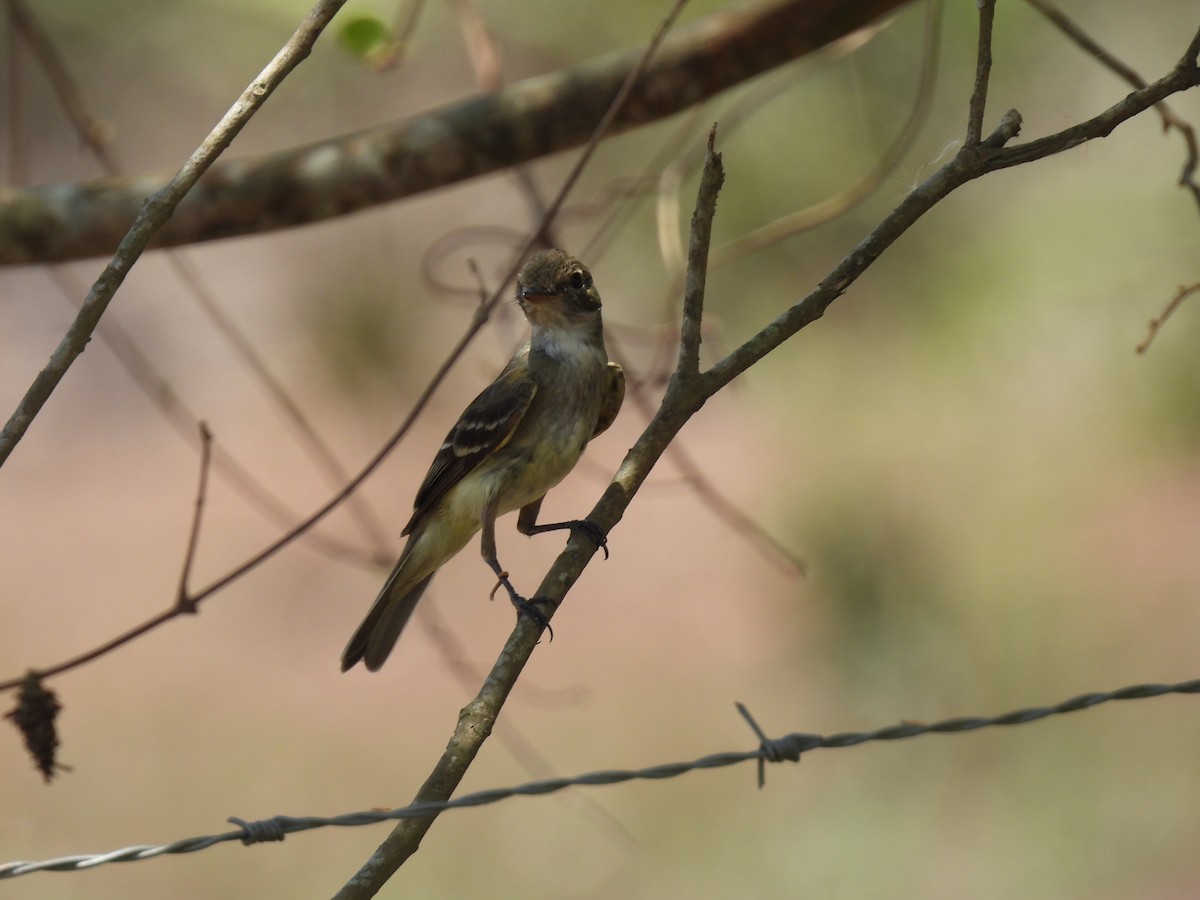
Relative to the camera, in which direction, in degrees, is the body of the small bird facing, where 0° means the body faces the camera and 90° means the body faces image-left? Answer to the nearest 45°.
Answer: approximately 315°

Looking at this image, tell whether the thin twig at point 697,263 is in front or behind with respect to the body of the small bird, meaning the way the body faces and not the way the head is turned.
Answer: in front

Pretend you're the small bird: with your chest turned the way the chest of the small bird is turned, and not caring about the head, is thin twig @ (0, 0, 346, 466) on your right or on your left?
on your right
